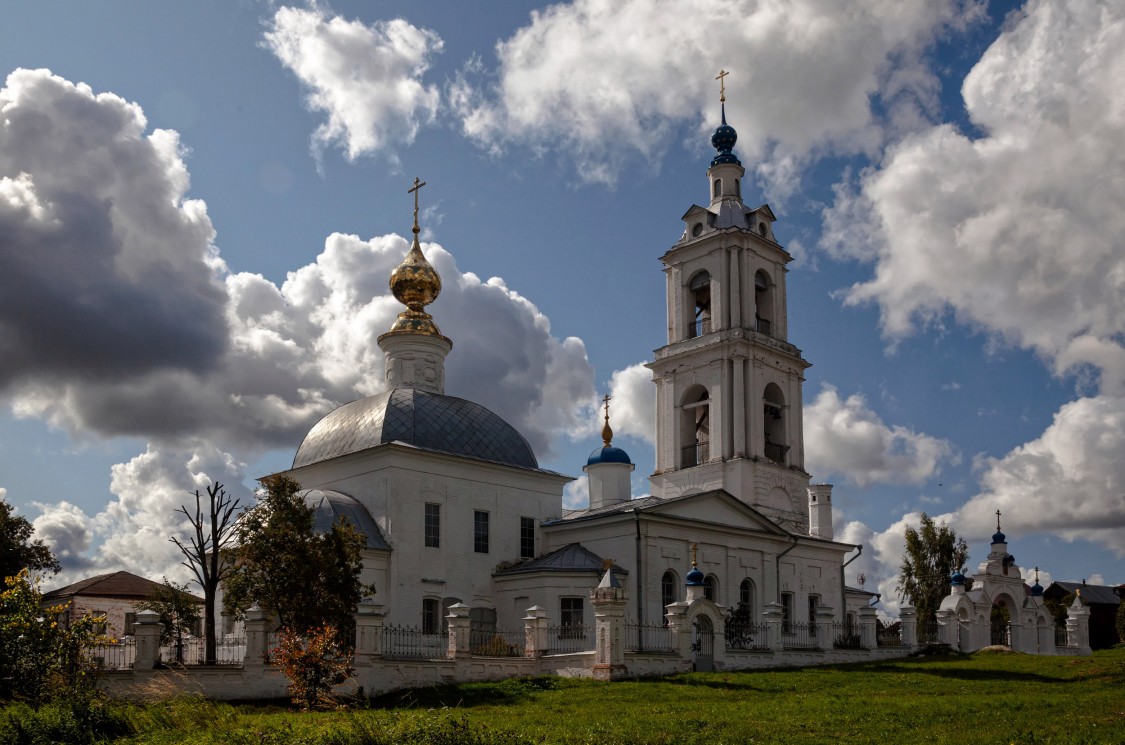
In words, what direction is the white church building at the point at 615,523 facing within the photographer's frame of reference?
facing away from the viewer and to the right of the viewer

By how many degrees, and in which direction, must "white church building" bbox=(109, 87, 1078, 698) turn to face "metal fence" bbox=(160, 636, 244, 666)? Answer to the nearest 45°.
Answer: approximately 180°

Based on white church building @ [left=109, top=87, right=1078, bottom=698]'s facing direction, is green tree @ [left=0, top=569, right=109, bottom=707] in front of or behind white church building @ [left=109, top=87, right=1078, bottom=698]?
behind

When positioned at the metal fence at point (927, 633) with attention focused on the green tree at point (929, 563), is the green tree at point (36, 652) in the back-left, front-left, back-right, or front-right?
back-left

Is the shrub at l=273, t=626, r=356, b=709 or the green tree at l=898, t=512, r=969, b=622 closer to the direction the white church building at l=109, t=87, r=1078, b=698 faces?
the green tree

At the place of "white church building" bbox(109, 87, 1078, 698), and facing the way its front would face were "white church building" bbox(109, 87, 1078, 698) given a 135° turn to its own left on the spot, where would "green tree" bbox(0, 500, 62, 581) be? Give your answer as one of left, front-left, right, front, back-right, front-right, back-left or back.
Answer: front

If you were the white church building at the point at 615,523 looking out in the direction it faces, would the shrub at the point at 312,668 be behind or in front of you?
in front

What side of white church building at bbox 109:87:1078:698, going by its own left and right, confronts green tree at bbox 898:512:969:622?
front
